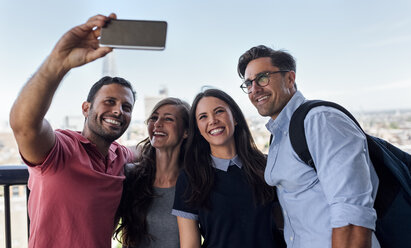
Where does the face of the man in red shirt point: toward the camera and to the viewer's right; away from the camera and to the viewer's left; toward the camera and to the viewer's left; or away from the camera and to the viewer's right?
toward the camera and to the viewer's right

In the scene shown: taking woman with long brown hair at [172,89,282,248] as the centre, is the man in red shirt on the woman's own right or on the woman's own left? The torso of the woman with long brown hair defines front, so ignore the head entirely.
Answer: on the woman's own right

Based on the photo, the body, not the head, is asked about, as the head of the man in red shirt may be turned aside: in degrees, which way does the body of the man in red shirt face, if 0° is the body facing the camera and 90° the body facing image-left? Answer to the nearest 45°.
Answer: approximately 315°

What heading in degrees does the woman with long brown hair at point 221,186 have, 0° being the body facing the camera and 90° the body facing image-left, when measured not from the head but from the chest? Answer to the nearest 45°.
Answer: approximately 0°

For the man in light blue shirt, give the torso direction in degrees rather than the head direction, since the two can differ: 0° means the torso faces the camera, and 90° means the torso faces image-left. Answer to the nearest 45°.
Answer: approximately 45°
